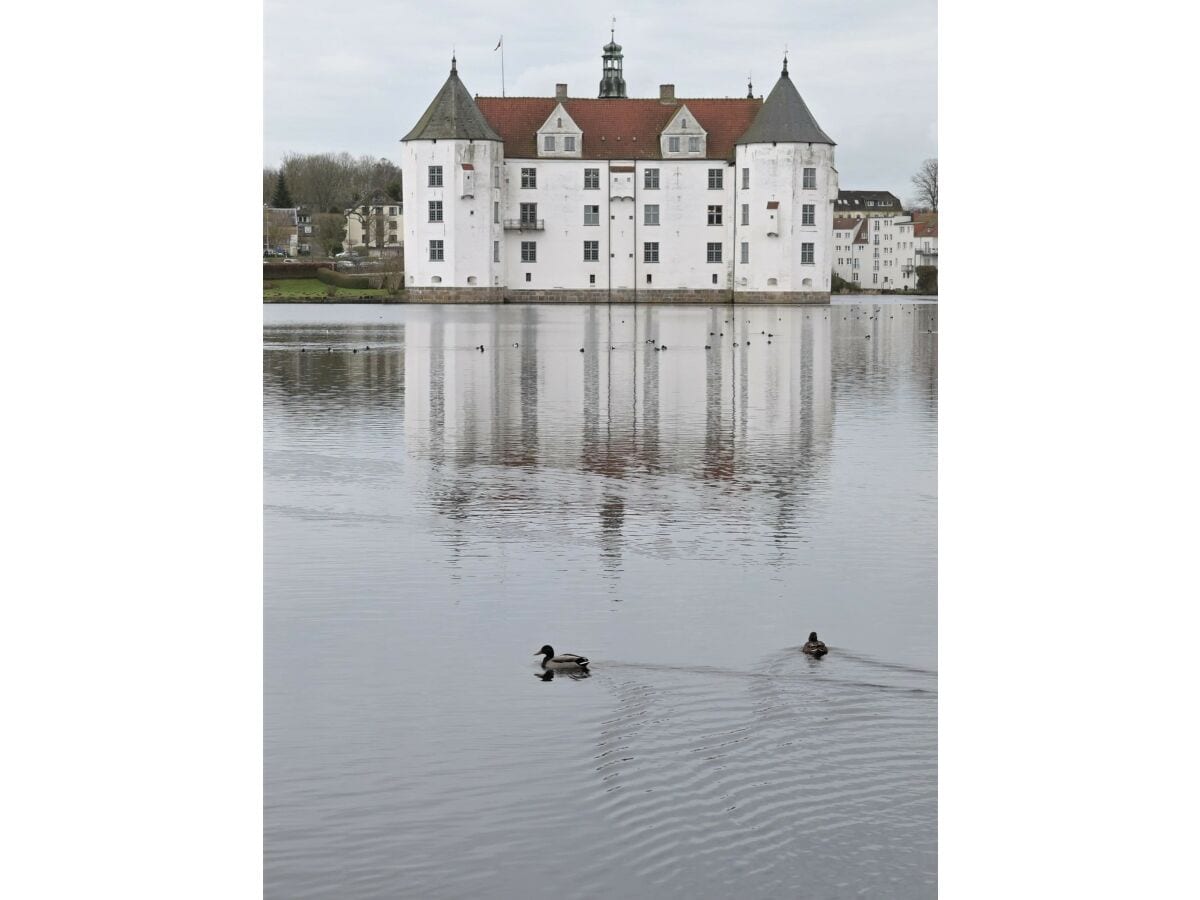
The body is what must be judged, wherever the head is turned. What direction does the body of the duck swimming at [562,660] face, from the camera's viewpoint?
to the viewer's left

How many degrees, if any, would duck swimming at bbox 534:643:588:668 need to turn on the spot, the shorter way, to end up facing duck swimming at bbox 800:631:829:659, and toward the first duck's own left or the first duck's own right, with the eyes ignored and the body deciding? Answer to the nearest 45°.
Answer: approximately 180°

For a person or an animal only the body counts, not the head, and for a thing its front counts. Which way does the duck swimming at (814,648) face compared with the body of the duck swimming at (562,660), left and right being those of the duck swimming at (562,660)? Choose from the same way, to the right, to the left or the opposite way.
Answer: to the right

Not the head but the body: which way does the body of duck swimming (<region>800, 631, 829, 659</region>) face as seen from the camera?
away from the camera

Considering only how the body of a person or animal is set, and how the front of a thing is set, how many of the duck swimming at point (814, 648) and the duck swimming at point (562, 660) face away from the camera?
1

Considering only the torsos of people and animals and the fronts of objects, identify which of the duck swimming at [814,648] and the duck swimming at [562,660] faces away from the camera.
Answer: the duck swimming at [814,648]
